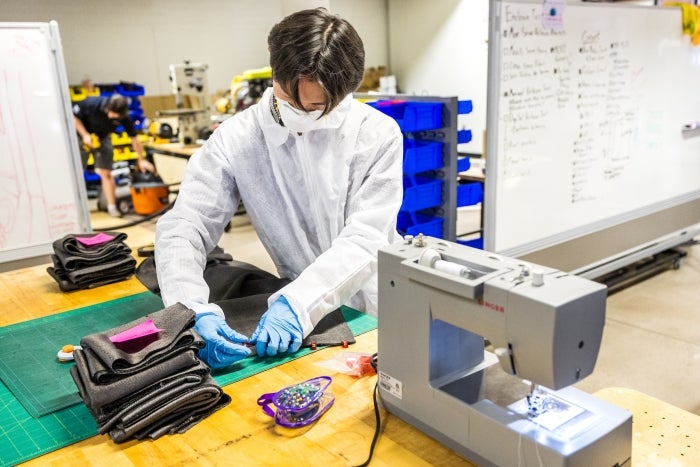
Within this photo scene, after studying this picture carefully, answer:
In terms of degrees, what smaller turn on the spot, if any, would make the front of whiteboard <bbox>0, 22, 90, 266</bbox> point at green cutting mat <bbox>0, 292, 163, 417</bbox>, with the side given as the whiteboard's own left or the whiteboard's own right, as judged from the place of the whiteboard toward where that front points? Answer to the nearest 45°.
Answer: approximately 45° to the whiteboard's own right

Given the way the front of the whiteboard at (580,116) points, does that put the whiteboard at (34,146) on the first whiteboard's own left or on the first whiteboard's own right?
on the first whiteboard's own right

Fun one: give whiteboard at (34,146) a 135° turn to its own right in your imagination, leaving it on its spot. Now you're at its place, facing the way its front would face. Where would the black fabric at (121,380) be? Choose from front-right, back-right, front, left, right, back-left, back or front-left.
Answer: left

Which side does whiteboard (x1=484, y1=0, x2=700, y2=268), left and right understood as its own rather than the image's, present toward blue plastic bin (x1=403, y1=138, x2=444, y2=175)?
right

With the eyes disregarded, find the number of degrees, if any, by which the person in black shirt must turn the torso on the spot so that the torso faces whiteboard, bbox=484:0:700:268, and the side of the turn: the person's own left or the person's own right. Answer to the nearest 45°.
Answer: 0° — they already face it

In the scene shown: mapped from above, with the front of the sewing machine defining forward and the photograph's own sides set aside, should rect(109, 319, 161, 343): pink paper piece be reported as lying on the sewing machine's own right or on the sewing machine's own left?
on the sewing machine's own left

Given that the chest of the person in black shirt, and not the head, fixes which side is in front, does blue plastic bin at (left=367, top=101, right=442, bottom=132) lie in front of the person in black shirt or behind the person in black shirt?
in front
